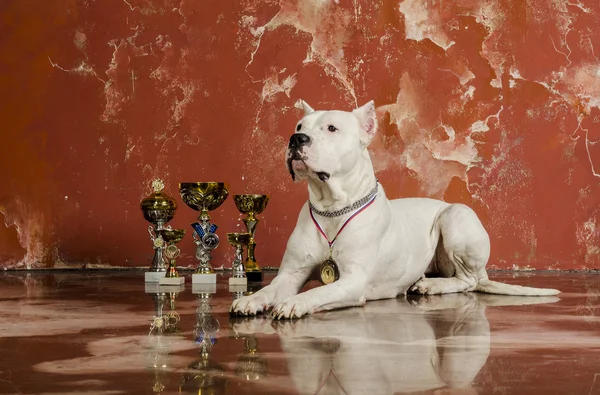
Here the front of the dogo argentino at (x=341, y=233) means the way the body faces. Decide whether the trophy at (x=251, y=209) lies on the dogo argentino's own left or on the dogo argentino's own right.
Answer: on the dogo argentino's own right

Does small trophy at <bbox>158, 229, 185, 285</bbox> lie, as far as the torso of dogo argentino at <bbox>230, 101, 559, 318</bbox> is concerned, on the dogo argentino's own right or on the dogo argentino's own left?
on the dogo argentino's own right

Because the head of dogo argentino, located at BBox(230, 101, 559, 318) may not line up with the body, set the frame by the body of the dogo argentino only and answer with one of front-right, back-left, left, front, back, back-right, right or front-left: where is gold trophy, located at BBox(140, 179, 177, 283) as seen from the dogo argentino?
right

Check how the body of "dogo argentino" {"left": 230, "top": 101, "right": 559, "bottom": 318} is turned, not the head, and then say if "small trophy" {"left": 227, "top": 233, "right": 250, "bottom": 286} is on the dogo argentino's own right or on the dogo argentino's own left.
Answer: on the dogo argentino's own right

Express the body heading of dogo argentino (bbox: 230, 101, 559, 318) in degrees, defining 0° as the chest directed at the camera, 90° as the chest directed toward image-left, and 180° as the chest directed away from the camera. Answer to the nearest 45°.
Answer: approximately 45°

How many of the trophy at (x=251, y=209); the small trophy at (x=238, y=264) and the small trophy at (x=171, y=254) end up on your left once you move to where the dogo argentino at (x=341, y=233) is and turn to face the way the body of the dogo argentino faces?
0

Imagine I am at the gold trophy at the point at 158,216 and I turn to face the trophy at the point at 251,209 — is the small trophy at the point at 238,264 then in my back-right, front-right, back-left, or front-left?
front-right
